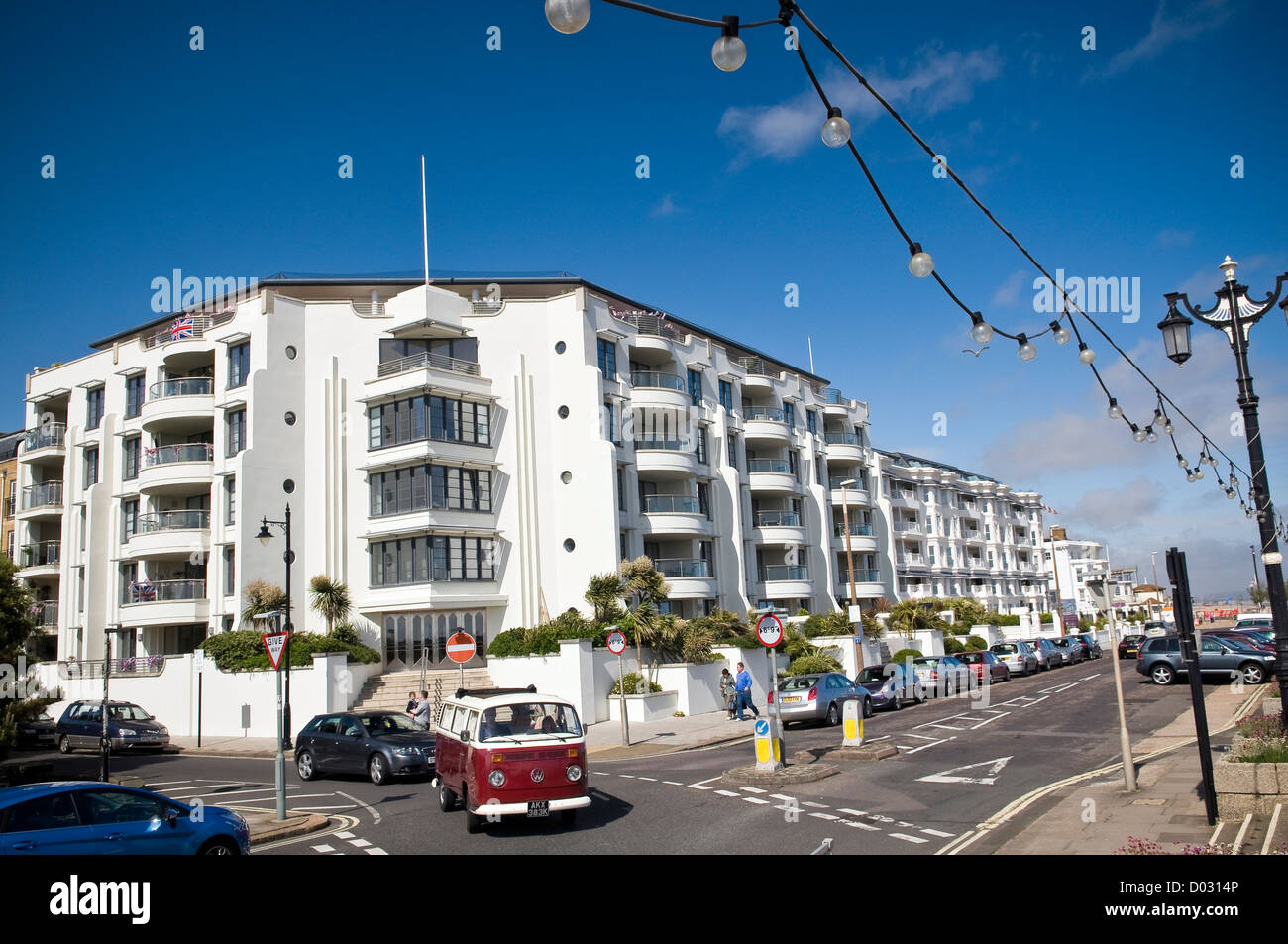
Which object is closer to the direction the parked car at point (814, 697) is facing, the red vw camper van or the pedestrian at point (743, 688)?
the pedestrian

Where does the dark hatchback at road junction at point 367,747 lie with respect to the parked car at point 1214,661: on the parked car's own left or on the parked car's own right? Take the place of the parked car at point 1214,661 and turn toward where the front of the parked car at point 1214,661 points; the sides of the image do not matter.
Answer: on the parked car's own right

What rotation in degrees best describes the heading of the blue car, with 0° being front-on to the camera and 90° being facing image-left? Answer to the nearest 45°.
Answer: approximately 270°

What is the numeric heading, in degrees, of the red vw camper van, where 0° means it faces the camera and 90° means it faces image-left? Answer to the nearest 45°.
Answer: approximately 315°

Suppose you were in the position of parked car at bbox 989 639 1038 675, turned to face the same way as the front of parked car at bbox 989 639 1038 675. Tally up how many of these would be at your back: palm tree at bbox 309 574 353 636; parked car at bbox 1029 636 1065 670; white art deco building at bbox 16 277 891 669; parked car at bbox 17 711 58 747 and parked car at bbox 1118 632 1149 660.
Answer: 3

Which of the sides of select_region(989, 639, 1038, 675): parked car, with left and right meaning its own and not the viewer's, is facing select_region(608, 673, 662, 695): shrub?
back

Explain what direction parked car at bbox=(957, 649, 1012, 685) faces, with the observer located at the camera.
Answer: facing away from the viewer and to the right of the viewer

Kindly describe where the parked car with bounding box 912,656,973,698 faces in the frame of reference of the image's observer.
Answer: facing away from the viewer and to the right of the viewer

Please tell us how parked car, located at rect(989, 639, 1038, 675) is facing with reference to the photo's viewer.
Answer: facing away from the viewer and to the right of the viewer

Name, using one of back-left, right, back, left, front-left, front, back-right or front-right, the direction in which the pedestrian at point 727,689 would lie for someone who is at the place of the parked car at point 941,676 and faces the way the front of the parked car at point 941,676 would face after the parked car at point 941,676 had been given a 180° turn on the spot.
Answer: front
